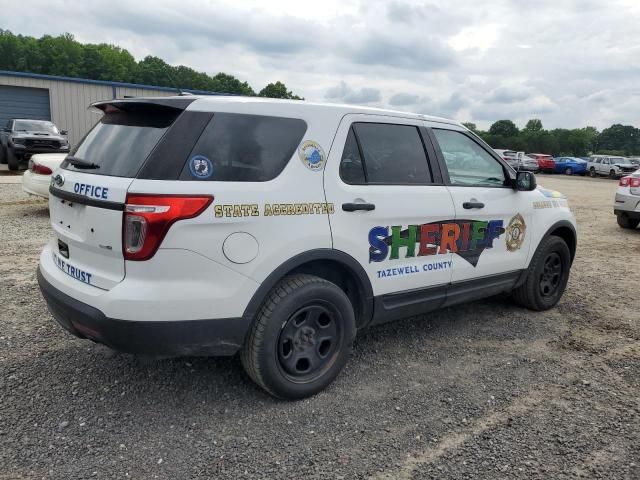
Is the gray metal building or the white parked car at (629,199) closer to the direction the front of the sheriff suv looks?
the white parked car

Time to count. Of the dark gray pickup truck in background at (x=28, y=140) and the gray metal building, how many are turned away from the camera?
0

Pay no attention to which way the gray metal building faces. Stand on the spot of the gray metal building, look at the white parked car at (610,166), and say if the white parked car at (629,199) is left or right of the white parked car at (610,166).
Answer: right

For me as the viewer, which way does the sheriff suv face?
facing away from the viewer and to the right of the viewer

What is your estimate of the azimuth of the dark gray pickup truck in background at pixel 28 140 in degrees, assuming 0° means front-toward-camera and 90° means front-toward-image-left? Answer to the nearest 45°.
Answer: approximately 315°

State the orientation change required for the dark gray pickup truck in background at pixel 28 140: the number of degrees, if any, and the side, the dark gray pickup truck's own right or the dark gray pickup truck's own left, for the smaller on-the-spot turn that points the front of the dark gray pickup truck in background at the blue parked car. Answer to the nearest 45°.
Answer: approximately 45° to the dark gray pickup truck's own left

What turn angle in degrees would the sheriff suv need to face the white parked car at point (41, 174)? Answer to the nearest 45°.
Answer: approximately 90° to its left

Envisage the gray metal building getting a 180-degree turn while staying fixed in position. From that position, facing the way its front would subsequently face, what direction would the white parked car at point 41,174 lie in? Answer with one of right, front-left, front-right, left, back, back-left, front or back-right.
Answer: back-left

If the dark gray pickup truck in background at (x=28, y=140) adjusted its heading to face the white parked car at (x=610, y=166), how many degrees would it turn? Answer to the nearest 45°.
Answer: approximately 45° to its left

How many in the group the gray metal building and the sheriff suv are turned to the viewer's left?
0

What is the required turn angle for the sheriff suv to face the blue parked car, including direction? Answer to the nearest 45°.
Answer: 0° — it already faces it
